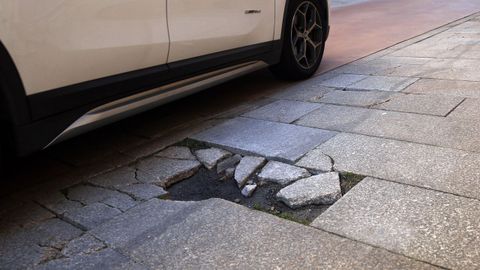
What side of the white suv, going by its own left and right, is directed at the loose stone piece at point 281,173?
right

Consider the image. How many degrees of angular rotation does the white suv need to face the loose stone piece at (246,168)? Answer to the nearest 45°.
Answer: approximately 45° to its right

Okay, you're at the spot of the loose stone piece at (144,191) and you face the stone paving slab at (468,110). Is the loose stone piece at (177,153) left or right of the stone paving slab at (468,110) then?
left

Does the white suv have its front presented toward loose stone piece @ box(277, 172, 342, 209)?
no

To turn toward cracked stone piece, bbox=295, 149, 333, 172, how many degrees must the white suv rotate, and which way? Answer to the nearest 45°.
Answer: approximately 45° to its right
